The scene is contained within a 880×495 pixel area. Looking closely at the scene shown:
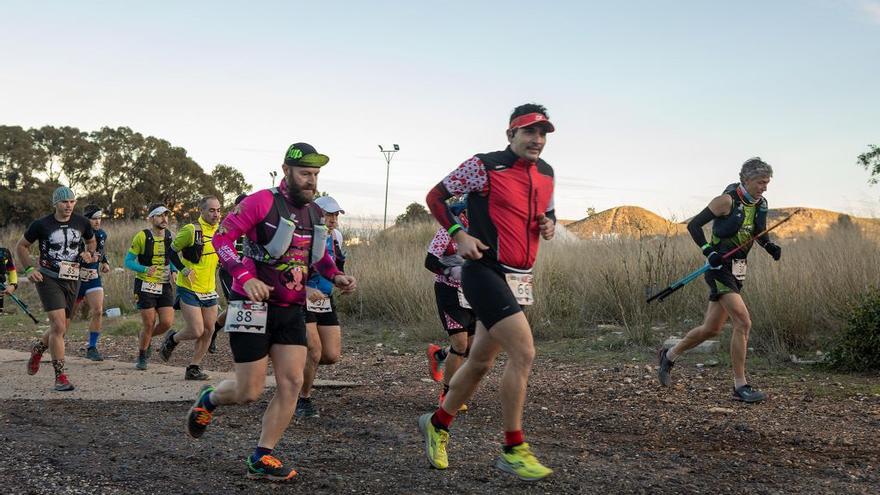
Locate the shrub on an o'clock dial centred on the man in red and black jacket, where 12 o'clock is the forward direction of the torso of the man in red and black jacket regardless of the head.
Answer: The shrub is roughly at 9 o'clock from the man in red and black jacket.

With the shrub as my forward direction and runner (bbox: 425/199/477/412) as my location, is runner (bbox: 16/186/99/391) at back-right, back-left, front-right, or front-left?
back-left

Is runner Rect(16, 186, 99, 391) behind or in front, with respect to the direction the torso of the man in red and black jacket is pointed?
behind

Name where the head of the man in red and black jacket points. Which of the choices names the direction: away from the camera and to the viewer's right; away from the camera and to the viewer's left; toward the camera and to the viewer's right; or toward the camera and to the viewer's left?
toward the camera and to the viewer's right

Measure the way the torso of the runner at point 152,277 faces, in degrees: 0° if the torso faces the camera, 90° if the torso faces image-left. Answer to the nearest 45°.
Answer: approximately 315°

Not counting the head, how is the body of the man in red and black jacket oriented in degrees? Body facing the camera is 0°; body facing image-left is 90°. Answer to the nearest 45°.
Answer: approximately 315°
